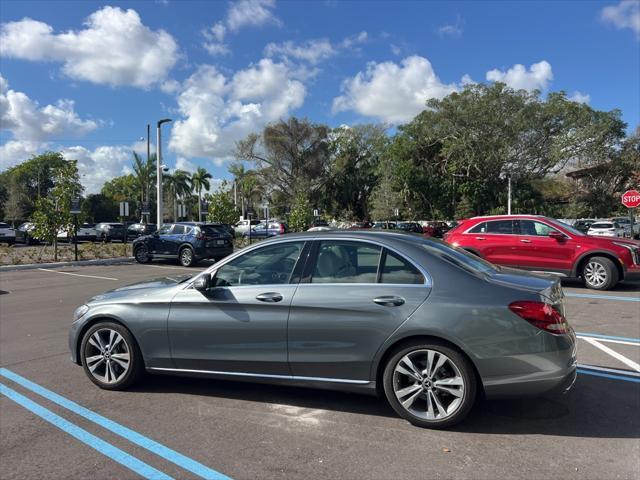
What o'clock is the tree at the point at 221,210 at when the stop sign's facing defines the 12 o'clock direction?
The tree is roughly at 3 o'clock from the stop sign.

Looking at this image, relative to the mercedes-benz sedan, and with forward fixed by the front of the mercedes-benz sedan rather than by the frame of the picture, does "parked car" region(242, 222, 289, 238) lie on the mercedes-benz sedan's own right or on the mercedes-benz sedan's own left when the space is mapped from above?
on the mercedes-benz sedan's own right

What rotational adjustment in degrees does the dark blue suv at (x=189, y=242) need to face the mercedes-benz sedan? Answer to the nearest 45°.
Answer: approximately 135° to its left

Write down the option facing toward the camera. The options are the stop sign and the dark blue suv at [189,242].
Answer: the stop sign

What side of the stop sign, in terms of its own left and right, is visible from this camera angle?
front

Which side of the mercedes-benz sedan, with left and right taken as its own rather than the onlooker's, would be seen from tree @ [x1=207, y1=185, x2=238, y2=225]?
right

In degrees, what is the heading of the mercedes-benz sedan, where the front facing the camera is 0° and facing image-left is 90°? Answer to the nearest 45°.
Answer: approximately 90°

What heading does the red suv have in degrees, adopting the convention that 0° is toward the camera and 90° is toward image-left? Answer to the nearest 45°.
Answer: approximately 315°

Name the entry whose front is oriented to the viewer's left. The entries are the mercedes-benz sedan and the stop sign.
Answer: the mercedes-benz sedan

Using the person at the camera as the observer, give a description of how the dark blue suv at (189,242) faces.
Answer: facing away from the viewer and to the left of the viewer
